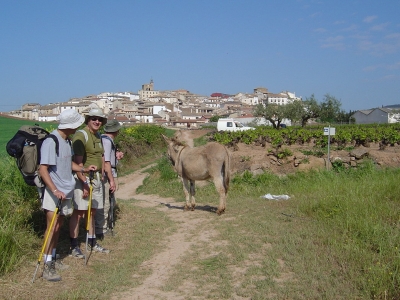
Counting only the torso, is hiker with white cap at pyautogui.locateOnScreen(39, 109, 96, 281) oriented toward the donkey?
no

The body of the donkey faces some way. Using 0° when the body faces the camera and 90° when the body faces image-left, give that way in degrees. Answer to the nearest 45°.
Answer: approximately 135°

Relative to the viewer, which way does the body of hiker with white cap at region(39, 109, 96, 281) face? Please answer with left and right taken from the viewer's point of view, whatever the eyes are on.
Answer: facing the viewer and to the right of the viewer

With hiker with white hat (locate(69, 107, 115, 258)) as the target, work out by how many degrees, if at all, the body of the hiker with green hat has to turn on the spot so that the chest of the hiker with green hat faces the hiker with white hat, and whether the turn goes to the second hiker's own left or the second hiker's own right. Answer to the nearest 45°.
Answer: approximately 90° to the second hiker's own right

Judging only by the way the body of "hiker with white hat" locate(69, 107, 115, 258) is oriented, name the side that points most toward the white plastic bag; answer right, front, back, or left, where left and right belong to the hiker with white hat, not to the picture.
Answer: left

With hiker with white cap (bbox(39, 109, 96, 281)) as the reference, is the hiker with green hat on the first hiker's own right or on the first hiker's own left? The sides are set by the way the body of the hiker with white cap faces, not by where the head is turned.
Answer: on the first hiker's own left

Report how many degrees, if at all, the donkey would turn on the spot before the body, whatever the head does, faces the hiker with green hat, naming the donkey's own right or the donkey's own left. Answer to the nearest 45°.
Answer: approximately 90° to the donkey's own left

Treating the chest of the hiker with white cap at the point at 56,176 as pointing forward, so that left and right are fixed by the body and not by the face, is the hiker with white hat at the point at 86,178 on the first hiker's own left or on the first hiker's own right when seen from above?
on the first hiker's own left

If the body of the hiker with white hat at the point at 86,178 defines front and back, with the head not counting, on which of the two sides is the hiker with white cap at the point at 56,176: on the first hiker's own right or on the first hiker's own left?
on the first hiker's own right

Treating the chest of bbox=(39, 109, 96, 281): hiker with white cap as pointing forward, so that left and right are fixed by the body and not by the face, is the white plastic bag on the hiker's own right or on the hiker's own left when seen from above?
on the hiker's own left

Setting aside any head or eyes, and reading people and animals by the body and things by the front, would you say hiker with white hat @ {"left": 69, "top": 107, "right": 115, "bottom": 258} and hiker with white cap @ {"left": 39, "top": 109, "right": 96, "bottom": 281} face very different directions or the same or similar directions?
same or similar directions
